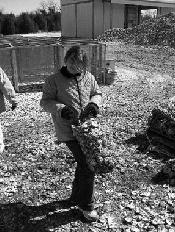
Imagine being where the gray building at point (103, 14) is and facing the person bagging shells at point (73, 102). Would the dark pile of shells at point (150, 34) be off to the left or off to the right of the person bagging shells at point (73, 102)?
left

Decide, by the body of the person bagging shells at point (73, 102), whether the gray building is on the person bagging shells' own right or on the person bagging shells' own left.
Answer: on the person bagging shells' own left

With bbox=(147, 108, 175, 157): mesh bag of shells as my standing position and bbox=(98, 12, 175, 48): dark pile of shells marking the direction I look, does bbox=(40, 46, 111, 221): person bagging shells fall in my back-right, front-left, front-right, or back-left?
back-left

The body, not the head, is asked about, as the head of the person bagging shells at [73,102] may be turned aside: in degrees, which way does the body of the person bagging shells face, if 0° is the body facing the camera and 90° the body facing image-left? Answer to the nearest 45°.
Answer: approximately 315°

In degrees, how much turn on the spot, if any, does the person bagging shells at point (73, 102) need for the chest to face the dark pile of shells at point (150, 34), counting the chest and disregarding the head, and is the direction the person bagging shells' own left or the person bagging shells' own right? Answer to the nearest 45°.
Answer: approximately 135° to the person bagging shells' own left

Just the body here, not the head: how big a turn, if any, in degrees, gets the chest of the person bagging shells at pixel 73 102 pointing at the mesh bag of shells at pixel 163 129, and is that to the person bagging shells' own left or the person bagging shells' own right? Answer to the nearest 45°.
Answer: approximately 90° to the person bagging shells' own left
